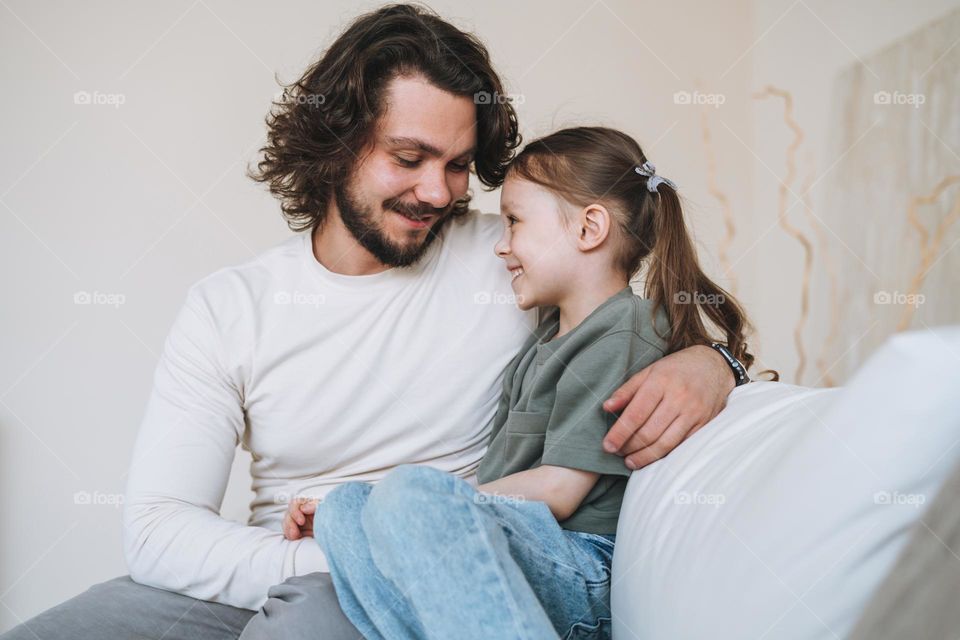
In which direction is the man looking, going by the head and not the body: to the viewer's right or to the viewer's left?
to the viewer's right

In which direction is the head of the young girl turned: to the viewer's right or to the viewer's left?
to the viewer's left

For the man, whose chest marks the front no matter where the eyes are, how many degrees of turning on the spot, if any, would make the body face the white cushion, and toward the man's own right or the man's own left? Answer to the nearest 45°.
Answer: approximately 45° to the man's own left

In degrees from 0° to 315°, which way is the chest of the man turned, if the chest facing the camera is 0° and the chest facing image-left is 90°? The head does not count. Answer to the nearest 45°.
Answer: approximately 0°
